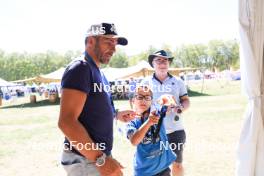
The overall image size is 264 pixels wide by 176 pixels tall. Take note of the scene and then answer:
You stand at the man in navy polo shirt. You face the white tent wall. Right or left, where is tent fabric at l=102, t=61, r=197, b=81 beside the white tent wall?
left

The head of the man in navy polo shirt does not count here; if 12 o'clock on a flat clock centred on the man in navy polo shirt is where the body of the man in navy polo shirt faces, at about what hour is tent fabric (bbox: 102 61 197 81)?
The tent fabric is roughly at 9 o'clock from the man in navy polo shirt.

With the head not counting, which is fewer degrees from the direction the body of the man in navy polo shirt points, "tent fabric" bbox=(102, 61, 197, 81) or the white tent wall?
the white tent wall

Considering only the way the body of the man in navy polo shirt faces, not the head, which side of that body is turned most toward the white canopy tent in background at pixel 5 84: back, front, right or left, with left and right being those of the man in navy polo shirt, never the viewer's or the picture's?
left

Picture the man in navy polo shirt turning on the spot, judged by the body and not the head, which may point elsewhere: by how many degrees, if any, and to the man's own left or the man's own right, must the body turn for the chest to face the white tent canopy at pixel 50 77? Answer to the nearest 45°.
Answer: approximately 90° to the man's own left

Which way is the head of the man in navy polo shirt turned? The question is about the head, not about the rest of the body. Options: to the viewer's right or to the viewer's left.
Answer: to the viewer's right

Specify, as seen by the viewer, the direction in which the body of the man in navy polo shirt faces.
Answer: to the viewer's right
